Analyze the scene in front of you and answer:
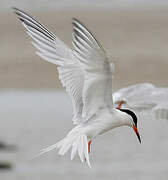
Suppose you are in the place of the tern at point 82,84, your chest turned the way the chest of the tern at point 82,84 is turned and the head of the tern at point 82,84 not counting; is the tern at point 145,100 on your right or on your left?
on your left

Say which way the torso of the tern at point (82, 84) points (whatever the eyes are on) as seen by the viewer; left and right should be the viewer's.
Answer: facing to the right of the viewer
